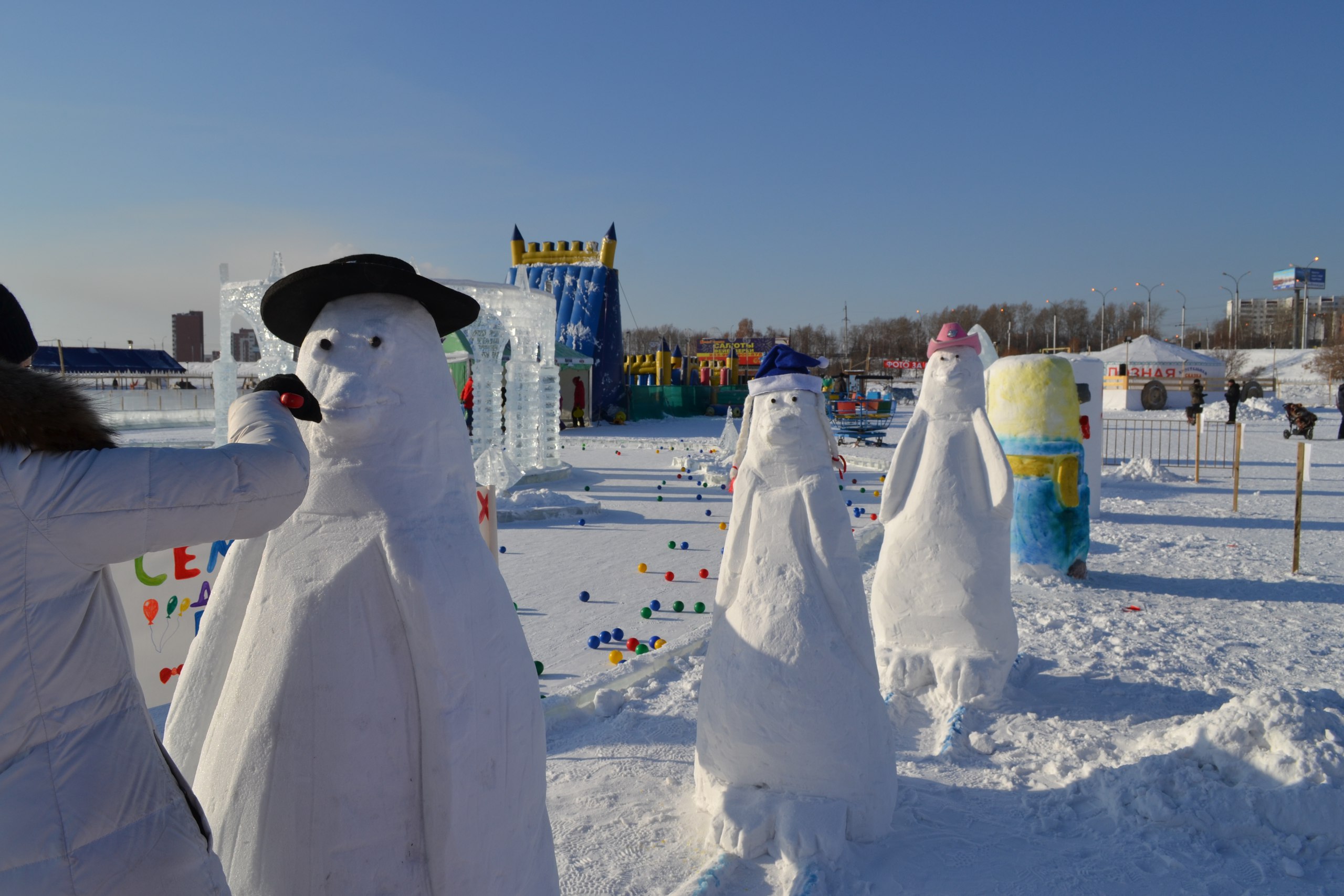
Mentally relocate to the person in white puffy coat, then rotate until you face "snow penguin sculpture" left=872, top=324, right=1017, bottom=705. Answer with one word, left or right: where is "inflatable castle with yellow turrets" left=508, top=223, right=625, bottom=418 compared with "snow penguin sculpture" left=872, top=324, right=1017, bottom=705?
left

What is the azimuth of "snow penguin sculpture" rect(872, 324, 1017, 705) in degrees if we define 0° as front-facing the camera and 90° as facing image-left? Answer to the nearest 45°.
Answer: approximately 0°

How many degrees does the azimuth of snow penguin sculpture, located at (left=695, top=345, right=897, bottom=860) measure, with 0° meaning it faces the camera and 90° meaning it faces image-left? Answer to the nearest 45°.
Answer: approximately 0°

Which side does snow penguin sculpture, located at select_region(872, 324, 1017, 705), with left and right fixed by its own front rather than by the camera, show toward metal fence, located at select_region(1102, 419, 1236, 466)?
back

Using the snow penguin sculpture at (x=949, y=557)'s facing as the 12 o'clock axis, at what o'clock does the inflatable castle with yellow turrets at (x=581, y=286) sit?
The inflatable castle with yellow turrets is roughly at 5 o'clock from the snow penguin sculpture.

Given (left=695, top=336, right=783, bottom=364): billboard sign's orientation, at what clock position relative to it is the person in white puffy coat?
The person in white puffy coat is roughly at 12 o'clock from the billboard sign.
